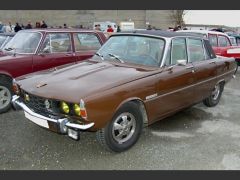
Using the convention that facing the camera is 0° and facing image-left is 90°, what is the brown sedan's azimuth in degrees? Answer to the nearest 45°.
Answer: approximately 45°

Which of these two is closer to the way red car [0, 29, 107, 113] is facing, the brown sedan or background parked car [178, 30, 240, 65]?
the brown sedan

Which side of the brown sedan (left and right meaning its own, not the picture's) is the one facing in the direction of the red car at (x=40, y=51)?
right

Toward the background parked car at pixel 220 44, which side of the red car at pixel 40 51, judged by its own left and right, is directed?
back

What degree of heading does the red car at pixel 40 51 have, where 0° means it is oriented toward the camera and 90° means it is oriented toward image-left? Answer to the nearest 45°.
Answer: approximately 45°

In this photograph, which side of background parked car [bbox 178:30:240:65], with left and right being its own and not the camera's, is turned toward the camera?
left

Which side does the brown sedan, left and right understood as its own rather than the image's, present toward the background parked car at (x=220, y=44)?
back

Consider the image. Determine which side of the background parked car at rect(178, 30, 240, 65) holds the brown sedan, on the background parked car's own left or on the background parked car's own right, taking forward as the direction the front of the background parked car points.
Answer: on the background parked car's own left
